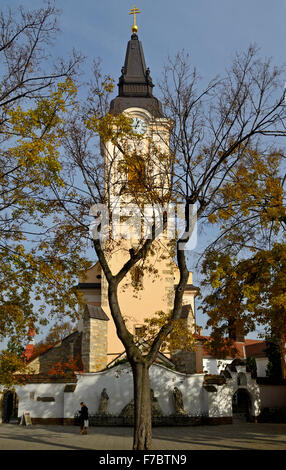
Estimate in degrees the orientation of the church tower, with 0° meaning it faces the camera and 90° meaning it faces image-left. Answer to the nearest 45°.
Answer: approximately 0°
